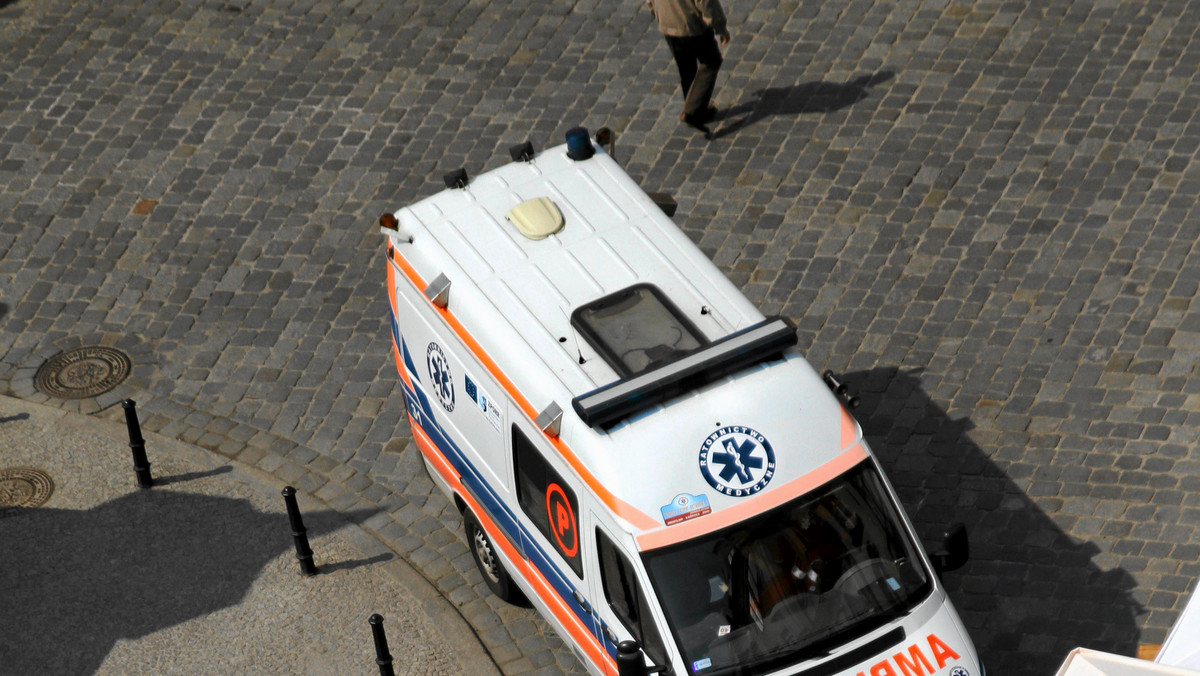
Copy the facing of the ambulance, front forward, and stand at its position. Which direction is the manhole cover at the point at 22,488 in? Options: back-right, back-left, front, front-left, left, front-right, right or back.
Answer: back-right

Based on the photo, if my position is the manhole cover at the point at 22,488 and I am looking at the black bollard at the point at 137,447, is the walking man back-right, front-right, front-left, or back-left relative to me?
front-left

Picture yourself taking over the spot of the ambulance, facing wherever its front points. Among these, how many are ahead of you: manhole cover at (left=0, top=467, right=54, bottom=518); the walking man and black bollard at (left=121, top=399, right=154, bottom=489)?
0

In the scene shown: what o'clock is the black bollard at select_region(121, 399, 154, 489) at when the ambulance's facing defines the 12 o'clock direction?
The black bollard is roughly at 5 o'clock from the ambulance.

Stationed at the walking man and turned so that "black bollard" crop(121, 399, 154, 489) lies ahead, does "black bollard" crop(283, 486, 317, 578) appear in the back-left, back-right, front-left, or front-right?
front-left

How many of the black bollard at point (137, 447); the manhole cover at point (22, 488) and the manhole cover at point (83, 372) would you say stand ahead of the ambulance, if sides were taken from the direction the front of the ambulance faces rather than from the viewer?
0

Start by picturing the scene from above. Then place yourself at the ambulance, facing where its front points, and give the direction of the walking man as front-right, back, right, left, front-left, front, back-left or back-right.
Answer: back-left

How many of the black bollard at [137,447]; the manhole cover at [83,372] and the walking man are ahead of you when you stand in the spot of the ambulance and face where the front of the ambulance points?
0

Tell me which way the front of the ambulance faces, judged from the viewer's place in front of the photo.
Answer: facing the viewer and to the right of the viewer
